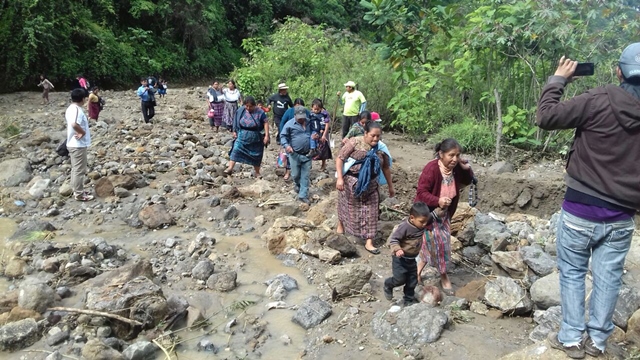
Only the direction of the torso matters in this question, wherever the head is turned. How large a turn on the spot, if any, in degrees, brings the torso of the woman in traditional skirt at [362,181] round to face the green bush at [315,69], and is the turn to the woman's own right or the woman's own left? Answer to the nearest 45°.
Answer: approximately 135° to the woman's own left

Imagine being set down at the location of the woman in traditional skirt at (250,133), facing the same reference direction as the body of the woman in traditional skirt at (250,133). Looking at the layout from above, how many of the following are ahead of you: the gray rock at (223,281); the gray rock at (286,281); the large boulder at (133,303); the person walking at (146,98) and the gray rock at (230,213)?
4

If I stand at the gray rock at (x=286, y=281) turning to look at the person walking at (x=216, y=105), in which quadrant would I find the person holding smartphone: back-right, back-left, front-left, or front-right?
back-right

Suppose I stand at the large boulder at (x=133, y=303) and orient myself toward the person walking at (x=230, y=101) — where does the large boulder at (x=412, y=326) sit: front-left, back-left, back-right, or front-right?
back-right

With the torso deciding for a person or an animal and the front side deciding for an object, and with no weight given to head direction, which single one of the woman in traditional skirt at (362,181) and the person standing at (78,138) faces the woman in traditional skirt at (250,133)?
the person standing

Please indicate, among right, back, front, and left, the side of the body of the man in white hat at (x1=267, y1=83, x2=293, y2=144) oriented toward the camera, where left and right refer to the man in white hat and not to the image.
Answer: front

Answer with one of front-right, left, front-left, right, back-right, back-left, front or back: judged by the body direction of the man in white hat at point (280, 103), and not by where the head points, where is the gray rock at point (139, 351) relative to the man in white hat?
front

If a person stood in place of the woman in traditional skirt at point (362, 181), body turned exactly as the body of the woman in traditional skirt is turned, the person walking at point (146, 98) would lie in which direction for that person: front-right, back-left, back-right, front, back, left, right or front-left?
back

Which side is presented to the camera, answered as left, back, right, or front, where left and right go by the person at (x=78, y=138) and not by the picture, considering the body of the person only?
right

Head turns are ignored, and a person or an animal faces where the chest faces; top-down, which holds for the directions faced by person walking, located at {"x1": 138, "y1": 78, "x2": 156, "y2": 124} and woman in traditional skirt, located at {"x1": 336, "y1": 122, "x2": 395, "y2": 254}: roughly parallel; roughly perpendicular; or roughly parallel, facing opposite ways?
roughly parallel

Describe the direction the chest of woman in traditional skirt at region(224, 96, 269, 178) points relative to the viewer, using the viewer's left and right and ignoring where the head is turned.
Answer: facing the viewer

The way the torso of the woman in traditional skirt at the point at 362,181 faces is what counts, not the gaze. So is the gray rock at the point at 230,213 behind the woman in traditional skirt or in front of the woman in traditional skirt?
behind

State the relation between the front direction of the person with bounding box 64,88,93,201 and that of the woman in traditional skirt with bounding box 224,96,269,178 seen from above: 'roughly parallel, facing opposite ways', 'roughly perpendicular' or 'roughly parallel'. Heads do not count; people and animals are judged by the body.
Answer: roughly perpendicular

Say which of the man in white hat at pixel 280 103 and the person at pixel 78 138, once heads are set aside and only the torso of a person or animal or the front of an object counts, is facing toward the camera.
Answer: the man in white hat

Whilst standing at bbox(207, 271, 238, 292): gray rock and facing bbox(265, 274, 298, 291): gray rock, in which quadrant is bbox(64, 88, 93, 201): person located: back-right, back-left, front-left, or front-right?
back-left
